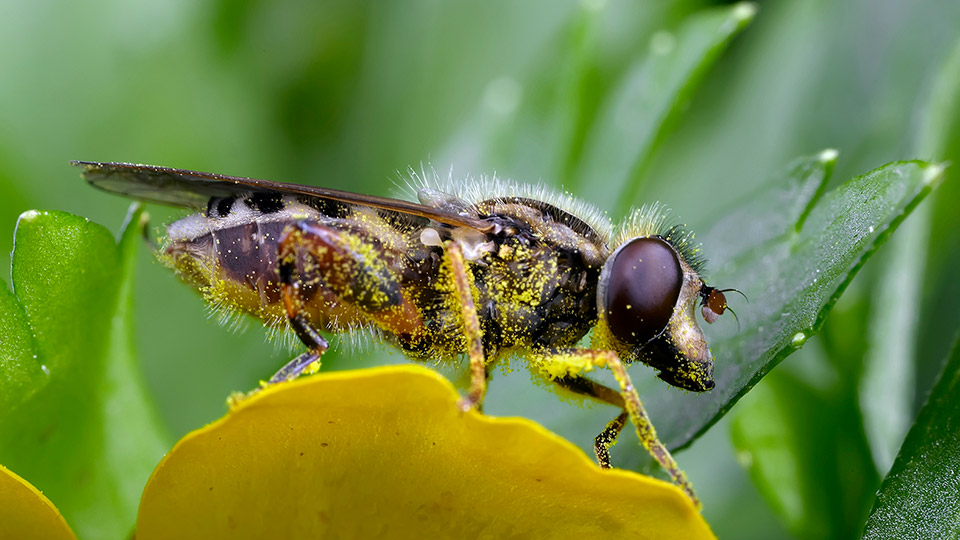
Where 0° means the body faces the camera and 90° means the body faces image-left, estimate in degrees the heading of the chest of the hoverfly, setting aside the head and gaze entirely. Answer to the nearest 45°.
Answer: approximately 270°

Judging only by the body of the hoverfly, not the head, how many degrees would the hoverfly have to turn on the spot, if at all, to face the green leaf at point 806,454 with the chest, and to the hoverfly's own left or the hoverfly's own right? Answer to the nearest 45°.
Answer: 0° — it already faces it

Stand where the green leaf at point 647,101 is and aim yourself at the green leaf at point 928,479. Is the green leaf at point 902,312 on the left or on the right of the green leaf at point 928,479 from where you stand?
left

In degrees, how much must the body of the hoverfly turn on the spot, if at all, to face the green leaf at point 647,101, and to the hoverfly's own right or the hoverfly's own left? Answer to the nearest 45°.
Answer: approximately 45° to the hoverfly's own left

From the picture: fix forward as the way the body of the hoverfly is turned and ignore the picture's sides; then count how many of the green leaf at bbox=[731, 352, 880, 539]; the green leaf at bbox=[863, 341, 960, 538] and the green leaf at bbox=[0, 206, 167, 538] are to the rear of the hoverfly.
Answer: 1

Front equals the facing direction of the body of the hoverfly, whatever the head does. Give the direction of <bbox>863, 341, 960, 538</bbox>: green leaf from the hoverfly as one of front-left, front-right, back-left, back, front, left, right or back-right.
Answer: front-right

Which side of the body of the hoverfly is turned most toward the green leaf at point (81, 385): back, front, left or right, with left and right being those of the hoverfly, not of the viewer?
back
